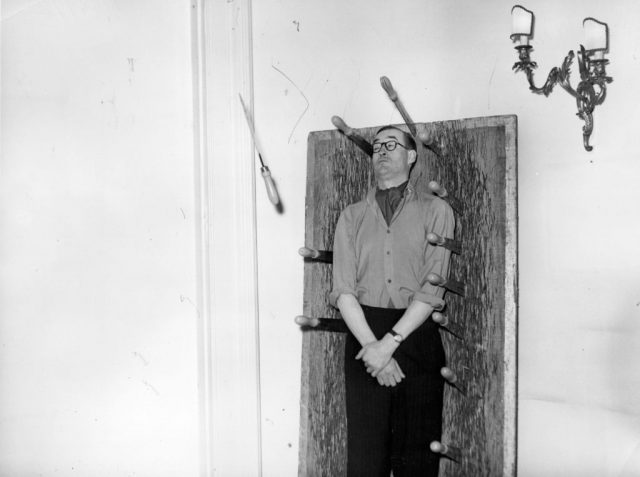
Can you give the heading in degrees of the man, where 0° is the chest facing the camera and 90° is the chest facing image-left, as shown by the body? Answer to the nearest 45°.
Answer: approximately 0°
